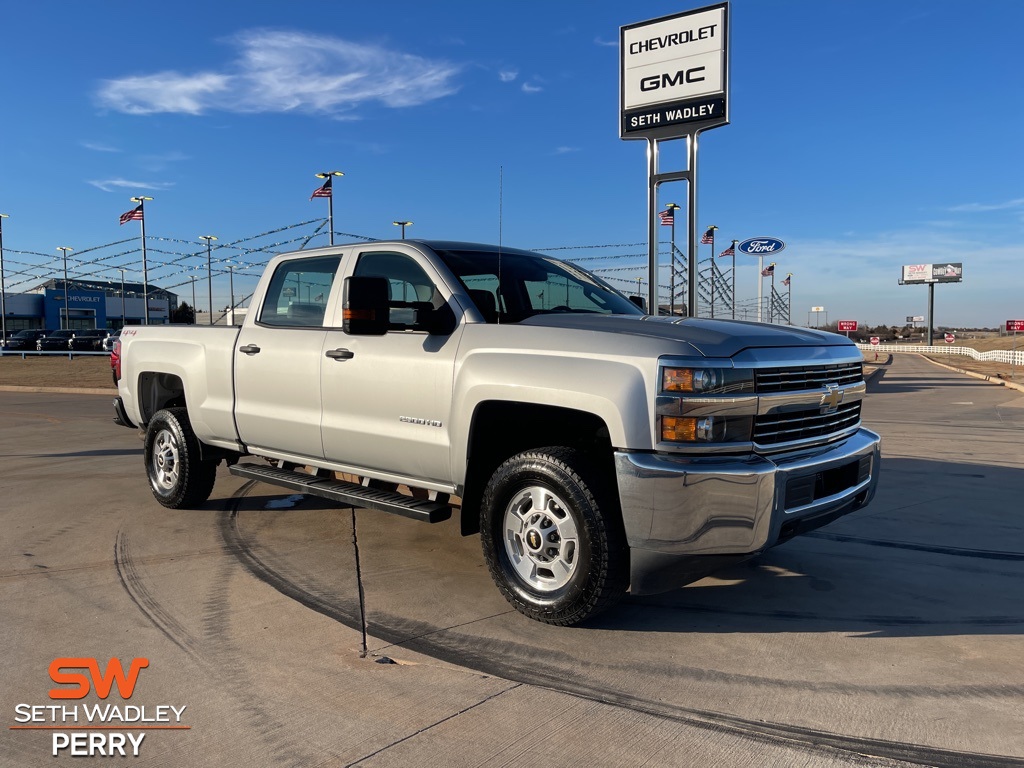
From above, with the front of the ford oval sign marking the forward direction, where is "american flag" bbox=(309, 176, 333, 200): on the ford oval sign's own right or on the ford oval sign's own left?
on the ford oval sign's own right

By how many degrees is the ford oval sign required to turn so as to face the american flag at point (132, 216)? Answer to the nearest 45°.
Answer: approximately 45° to its right

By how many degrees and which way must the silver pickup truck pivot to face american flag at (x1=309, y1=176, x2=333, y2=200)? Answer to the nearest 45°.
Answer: approximately 135° to its left

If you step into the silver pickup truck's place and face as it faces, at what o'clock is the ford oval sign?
The ford oval sign is roughly at 8 o'clock from the silver pickup truck.

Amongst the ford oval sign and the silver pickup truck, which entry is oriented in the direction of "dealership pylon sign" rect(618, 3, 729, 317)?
the ford oval sign

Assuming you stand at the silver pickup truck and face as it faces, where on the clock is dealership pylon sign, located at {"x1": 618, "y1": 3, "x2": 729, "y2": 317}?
The dealership pylon sign is roughly at 8 o'clock from the silver pickup truck.

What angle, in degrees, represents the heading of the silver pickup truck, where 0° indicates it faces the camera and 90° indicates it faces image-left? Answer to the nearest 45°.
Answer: approximately 315°

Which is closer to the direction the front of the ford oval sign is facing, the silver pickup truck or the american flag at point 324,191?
the silver pickup truck

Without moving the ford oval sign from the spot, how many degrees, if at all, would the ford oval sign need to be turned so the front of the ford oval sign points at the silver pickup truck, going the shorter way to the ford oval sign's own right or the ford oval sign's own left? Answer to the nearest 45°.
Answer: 0° — it already faces it

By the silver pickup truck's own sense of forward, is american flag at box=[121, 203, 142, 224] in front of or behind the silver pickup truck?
behind
